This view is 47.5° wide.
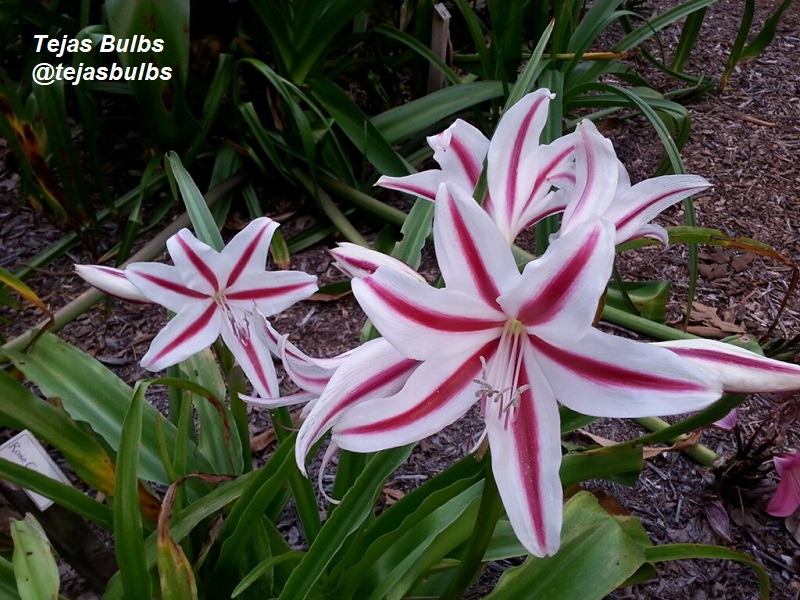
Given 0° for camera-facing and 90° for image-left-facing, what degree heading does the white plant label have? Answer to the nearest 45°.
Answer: approximately 0°

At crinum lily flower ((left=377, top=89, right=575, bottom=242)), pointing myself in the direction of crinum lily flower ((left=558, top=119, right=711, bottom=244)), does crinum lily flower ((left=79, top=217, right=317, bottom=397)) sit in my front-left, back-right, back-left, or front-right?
back-right
